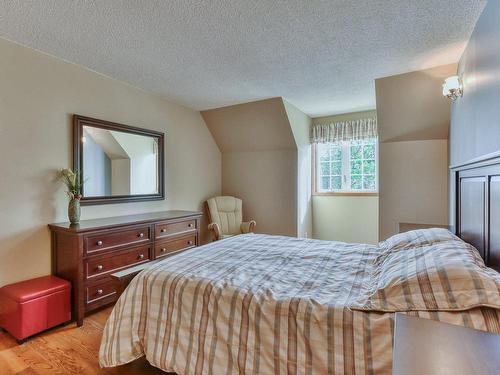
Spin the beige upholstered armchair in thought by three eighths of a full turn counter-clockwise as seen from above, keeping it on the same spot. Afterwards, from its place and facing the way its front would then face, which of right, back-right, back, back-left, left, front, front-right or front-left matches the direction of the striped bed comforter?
back

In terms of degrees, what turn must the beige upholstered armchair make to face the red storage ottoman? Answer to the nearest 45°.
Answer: approximately 90° to its right

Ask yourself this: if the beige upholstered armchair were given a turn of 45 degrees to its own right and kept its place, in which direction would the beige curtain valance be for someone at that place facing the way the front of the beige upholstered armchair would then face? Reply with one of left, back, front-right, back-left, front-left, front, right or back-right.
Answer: left

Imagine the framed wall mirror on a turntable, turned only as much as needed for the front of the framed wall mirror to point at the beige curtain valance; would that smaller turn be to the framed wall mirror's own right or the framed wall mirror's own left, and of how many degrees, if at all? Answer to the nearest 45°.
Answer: approximately 45° to the framed wall mirror's own left

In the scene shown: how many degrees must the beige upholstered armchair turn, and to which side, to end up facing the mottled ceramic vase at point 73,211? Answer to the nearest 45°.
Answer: approximately 90° to its right

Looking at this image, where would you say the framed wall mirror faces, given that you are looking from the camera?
facing the viewer and to the right of the viewer

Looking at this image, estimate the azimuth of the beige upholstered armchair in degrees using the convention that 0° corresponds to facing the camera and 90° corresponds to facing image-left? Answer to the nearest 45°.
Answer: approximately 315°

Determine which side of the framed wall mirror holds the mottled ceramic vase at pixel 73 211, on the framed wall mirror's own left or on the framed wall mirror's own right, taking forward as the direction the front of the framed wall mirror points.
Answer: on the framed wall mirror's own right

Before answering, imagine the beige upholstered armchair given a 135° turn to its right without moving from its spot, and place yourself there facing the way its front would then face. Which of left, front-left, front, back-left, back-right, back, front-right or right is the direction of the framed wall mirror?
front-left
